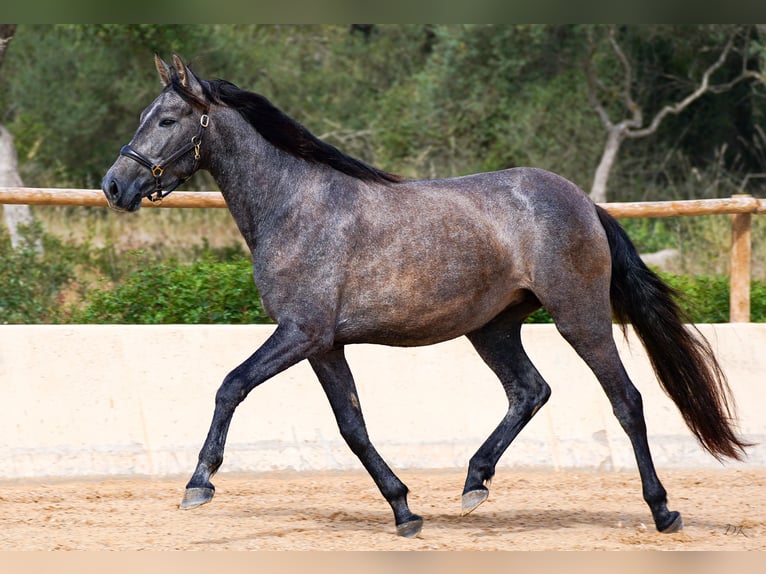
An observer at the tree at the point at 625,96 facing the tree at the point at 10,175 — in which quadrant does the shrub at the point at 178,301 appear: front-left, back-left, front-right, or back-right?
front-left

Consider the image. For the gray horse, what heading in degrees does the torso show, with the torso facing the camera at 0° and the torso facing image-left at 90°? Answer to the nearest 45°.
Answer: approximately 90°

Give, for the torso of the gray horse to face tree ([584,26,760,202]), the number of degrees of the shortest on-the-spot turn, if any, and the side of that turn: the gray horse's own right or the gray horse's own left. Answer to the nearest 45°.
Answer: approximately 90° to the gray horse's own right

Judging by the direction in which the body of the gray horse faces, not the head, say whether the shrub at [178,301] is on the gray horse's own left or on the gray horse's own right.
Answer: on the gray horse's own right

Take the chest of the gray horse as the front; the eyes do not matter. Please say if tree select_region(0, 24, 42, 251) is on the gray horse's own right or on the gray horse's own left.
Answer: on the gray horse's own right

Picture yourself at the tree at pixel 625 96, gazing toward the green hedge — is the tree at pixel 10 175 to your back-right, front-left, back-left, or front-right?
front-right
